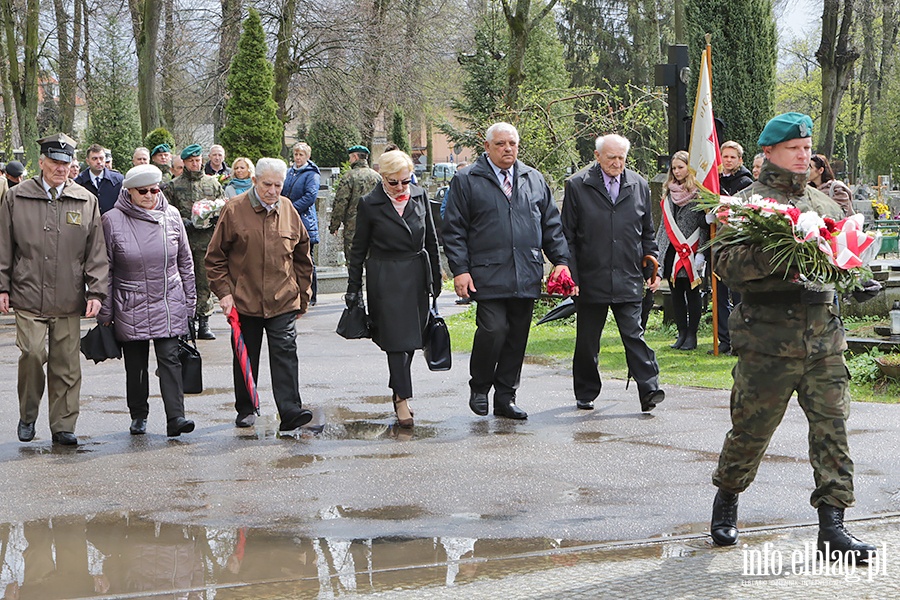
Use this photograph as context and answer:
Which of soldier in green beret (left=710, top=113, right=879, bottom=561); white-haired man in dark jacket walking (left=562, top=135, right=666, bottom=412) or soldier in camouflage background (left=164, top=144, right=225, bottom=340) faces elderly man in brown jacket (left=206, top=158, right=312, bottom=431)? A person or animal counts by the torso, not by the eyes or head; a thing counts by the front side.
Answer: the soldier in camouflage background

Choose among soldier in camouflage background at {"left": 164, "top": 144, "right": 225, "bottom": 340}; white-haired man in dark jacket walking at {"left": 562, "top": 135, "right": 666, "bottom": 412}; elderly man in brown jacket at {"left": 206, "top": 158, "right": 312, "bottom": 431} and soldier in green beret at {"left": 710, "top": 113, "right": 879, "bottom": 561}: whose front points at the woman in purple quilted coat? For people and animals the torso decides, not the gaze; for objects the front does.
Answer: the soldier in camouflage background

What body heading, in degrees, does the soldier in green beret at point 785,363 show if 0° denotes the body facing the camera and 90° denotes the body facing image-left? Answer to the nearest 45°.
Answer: approximately 315°

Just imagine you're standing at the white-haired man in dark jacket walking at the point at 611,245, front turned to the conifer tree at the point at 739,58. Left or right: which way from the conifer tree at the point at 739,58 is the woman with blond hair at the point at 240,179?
left

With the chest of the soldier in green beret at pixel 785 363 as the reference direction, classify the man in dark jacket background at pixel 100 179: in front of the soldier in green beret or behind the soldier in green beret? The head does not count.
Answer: behind

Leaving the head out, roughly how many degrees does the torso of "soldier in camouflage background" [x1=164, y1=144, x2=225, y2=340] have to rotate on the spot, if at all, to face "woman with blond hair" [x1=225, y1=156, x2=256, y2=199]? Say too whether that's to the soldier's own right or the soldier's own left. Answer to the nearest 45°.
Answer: approximately 135° to the soldier's own left

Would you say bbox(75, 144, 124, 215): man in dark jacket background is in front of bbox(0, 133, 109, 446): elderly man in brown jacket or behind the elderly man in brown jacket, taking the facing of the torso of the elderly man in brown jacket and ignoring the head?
behind

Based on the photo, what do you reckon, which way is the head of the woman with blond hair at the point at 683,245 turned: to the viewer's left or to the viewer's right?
to the viewer's left

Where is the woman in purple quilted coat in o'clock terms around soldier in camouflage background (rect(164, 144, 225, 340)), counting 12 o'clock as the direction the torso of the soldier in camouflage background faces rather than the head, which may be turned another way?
The woman in purple quilted coat is roughly at 12 o'clock from the soldier in camouflage background.

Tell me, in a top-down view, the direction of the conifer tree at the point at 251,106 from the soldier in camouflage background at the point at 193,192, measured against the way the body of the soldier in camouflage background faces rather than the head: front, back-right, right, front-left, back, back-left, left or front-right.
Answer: back

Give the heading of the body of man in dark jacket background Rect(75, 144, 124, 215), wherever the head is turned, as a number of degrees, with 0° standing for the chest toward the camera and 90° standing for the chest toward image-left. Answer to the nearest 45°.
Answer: approximately 0°
